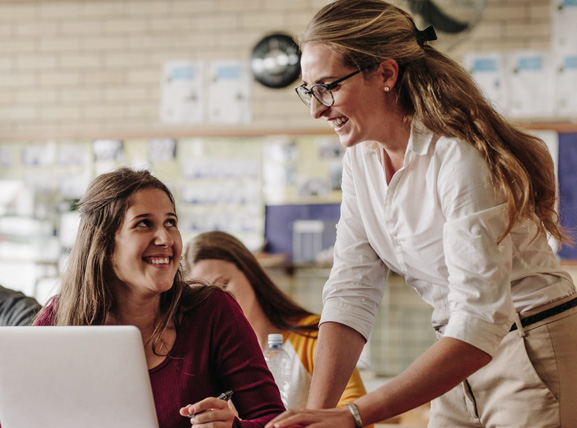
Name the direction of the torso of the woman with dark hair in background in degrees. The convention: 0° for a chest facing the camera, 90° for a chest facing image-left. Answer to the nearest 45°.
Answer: approximately 45°

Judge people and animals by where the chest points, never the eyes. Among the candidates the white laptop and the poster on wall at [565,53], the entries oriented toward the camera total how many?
1

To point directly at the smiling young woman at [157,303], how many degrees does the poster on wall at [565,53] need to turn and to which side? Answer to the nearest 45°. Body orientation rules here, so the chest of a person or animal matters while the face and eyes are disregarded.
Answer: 0° — it already faces them

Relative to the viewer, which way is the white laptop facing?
away from the camera

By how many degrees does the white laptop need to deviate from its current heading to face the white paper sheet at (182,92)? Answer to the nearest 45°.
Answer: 0° — it already faces it

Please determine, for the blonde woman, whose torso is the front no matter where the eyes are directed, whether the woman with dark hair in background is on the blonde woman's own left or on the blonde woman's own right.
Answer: on the blonde woman's own right

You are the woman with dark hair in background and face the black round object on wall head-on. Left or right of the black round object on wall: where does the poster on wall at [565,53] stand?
right

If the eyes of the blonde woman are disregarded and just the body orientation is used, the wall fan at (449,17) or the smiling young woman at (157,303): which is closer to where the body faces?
the smiling young woman

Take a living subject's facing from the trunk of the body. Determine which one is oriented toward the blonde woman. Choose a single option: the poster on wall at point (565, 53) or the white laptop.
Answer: the poster on wall

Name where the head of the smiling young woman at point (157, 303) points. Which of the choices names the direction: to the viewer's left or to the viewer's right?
to the viewer's right

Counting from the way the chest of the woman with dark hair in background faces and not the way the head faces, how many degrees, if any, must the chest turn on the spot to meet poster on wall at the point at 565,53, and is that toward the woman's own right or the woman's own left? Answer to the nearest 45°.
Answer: approximately 180°

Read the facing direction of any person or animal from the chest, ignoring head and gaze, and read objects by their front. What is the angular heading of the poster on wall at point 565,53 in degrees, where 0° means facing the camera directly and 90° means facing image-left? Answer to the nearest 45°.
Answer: approximately 0°
